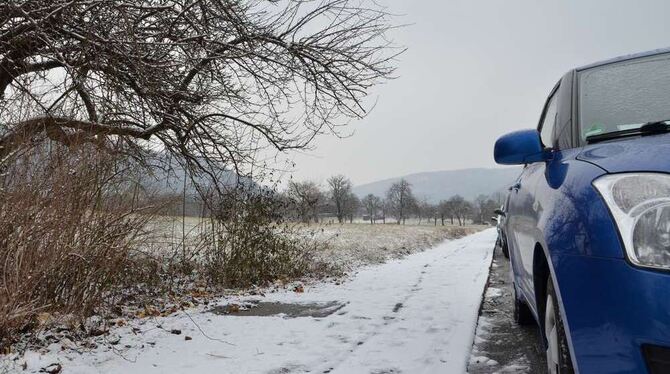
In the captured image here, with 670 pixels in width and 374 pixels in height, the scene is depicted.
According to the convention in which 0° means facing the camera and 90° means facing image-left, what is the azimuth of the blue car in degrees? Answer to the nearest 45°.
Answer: approximately 0°

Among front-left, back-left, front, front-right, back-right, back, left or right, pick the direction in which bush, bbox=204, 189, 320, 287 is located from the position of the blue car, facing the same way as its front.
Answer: back-right

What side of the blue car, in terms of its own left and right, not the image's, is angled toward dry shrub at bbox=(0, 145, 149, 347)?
right

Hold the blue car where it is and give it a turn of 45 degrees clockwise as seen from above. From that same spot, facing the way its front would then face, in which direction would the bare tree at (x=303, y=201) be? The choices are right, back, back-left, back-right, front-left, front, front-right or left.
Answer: right
